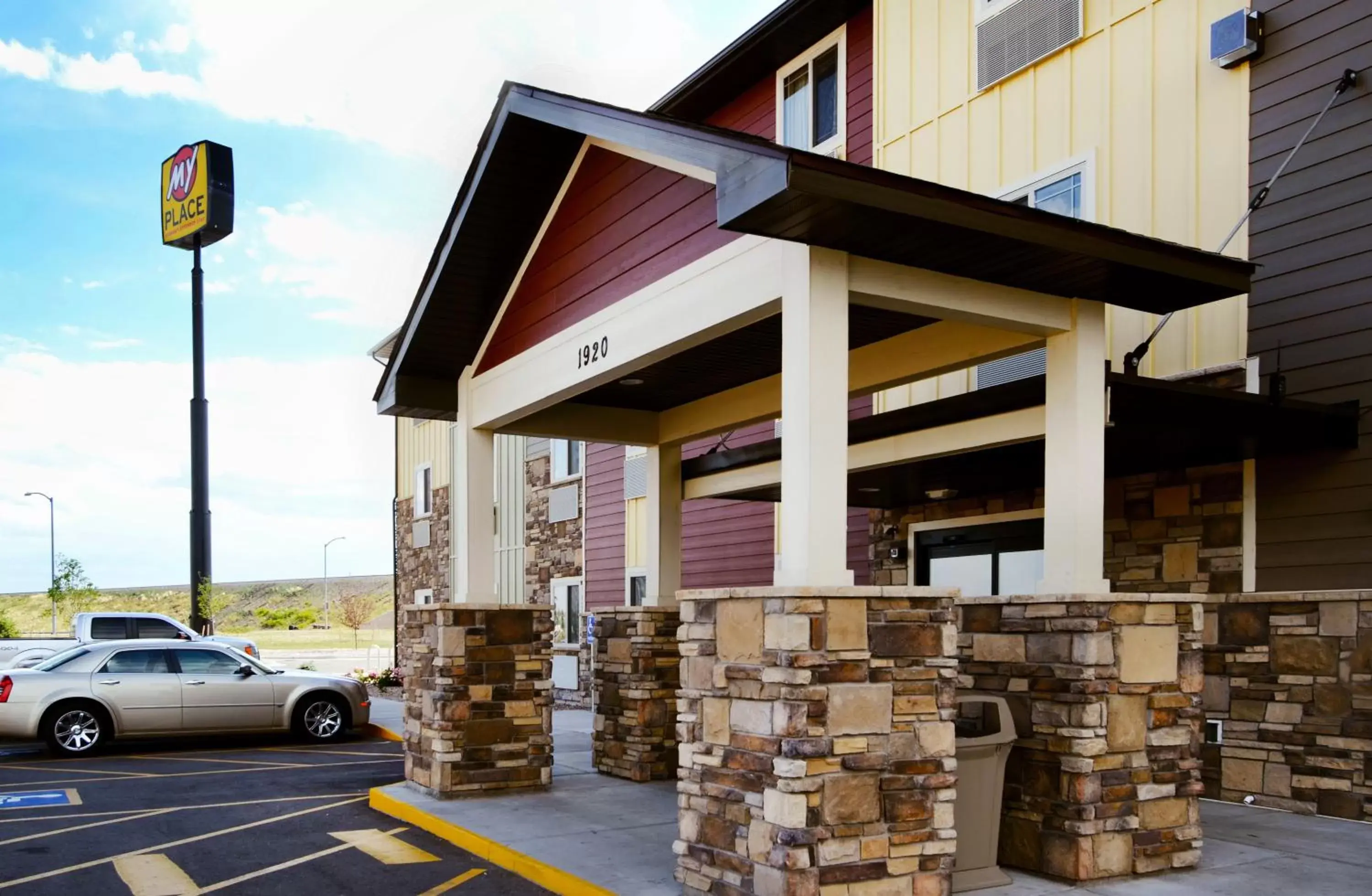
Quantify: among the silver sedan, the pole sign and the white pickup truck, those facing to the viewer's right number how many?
2

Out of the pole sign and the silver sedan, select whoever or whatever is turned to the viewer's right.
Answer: the silver sedan

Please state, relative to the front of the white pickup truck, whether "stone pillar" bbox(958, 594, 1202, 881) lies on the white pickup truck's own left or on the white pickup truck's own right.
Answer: on the white pickup truck's own right

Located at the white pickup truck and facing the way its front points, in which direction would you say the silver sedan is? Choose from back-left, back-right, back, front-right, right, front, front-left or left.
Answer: right

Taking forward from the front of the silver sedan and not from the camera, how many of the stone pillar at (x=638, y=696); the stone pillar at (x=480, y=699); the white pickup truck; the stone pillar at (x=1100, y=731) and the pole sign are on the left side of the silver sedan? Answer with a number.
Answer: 2

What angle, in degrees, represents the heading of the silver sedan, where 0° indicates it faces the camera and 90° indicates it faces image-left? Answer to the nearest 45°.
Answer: approximately 270°

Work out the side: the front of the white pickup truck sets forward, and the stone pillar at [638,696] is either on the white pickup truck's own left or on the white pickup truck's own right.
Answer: on the white pickup truck's own right

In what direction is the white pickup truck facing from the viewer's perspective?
to the viewer's right

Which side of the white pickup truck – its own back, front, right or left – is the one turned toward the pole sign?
left

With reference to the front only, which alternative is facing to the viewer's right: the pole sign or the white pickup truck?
the white pickup truck

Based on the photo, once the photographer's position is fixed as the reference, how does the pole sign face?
facing the viewer and to the left of the viewer

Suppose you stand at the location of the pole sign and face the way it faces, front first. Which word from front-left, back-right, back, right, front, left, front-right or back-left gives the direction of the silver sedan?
front-left

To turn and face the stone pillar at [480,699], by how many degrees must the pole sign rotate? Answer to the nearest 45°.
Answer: approximately 45° to its left
